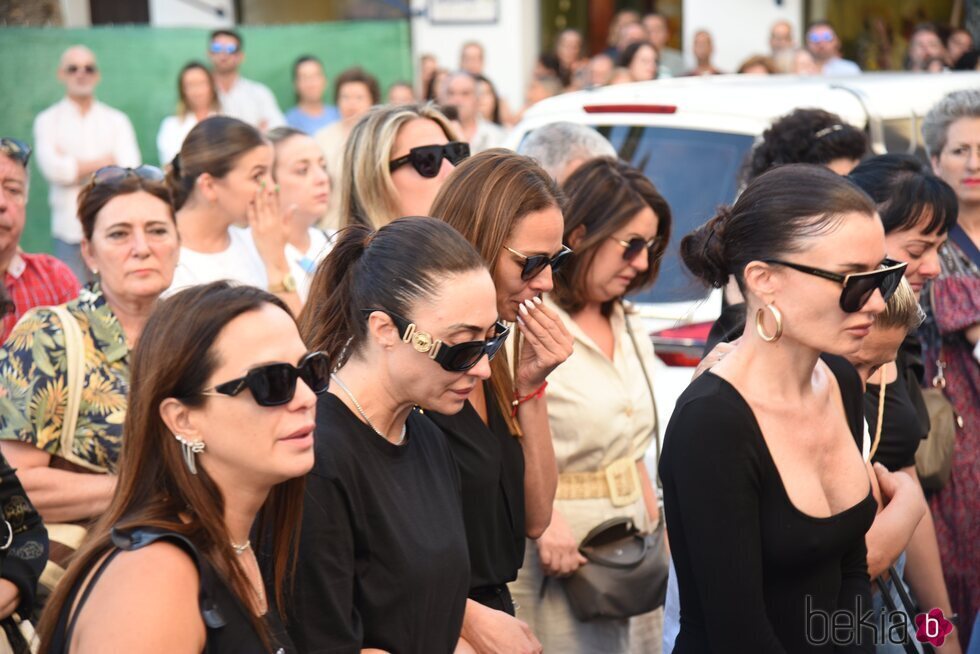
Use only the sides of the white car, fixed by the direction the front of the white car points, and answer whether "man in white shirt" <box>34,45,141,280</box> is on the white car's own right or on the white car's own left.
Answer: on the white car's own left

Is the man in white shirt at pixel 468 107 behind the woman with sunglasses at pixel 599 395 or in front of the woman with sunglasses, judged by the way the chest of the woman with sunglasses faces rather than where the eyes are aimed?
behind

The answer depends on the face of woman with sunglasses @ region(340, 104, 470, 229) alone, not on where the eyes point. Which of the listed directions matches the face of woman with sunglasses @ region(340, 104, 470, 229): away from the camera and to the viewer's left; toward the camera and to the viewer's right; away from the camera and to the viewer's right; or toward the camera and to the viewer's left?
toward the camera and to the viewer's right

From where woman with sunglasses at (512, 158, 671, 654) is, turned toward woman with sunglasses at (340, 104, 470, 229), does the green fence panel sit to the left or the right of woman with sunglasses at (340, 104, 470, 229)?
right

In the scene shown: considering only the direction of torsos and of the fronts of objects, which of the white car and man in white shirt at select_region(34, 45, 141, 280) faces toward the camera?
the man in white shirt

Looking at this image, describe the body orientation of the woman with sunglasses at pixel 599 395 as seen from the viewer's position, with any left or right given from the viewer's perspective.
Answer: facing the viewer and to the right of the viewer

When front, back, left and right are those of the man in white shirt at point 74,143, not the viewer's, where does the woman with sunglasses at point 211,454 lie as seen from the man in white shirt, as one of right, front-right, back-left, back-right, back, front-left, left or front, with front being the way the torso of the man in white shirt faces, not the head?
front

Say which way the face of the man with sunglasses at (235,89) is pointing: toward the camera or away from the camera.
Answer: toward the camera

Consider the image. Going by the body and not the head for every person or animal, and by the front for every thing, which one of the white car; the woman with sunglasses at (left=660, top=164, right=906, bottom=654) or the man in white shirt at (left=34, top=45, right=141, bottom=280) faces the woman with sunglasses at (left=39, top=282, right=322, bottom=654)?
the man in white shirt

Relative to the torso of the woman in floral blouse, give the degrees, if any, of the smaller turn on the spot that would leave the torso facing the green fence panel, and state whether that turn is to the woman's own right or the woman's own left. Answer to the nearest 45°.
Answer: approximately 135° to the woman's own left

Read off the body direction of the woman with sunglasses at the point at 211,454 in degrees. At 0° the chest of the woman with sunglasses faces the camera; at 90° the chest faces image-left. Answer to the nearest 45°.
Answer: approximately 315°

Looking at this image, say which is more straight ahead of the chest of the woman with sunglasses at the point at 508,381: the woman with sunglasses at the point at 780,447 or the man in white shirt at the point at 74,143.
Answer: the woman with sunglasses

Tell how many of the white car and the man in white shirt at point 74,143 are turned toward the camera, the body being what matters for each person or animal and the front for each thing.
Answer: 1

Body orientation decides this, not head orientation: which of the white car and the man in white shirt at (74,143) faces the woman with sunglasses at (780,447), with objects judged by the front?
the man in white shirt

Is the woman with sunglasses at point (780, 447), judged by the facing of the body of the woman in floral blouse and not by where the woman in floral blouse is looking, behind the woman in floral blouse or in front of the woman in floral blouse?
in front

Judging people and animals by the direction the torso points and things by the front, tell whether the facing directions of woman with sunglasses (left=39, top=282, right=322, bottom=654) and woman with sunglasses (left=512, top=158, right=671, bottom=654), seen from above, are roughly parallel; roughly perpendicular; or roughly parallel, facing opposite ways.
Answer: roughly parallel

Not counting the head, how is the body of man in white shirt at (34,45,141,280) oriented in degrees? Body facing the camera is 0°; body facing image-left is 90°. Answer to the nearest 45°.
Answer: approximately 0°
